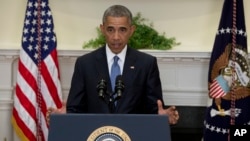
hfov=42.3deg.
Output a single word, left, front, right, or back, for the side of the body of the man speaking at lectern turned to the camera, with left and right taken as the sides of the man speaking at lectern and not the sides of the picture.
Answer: front

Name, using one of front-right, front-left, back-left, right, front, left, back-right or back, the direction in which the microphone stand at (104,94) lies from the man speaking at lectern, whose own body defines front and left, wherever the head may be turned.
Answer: front

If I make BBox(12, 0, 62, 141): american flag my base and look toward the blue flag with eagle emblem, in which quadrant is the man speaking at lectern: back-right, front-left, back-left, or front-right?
front-right

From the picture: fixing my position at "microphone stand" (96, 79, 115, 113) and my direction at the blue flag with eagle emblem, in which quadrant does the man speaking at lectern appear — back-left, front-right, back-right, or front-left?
front-left

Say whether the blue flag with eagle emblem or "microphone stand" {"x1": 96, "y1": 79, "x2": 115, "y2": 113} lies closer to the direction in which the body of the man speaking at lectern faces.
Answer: the microphone stand

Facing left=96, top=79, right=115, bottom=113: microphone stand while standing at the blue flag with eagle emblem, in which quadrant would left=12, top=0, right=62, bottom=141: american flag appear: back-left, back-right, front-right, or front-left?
front-right

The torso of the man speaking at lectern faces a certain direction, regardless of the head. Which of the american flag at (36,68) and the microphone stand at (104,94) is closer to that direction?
the microphone stand

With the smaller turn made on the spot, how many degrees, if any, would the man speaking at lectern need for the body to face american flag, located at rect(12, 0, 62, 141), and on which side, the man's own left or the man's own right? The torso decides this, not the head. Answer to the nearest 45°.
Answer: approximately 135° to the man's own right

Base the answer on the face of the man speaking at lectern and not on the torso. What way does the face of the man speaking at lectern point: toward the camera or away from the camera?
toward the camera

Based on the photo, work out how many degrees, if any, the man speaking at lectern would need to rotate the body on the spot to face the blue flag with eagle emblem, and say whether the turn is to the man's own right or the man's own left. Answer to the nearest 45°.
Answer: approximately 135° to the man's own left

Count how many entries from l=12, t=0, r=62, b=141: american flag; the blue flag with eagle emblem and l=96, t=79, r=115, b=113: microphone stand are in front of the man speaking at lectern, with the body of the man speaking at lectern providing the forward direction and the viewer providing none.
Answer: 1

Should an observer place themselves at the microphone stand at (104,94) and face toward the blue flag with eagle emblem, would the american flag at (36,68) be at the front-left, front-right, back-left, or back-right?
front-left
